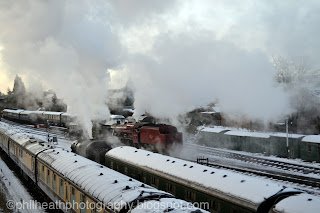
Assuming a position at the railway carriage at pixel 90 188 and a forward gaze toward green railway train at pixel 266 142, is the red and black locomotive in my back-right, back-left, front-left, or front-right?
front-left

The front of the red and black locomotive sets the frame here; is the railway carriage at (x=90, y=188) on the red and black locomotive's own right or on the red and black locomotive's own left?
on the red and black locomotive's own left

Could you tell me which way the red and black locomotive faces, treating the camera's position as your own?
facing away from the viewer and to the left of the viewer

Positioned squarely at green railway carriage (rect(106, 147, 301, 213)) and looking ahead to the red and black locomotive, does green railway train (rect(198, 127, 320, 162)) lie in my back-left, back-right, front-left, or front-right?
front-right

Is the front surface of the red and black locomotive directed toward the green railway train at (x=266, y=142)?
no

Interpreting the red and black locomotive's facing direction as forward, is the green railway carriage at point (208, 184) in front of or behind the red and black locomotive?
behind
